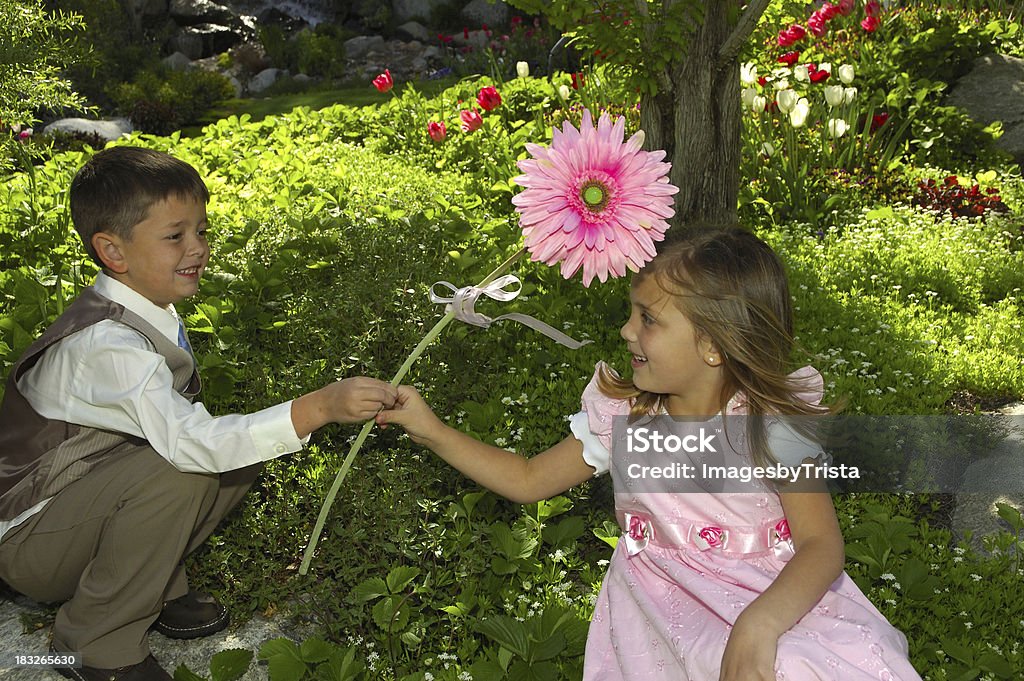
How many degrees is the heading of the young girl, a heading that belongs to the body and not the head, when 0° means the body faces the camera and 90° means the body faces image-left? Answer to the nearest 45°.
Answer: approximately 45°

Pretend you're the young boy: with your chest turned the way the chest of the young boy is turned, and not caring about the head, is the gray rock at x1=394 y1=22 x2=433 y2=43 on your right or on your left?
on your left

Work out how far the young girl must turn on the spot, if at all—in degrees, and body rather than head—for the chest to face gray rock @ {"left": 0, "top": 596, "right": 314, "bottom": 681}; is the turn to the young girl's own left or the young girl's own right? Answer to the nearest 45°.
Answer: approximately 45° to the young girl's own right

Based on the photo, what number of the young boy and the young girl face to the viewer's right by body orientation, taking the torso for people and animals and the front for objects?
1

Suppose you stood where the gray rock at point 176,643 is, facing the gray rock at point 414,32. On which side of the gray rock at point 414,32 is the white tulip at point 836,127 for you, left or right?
right

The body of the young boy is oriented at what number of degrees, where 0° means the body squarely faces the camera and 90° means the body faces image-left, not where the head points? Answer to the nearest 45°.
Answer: approximately 270°

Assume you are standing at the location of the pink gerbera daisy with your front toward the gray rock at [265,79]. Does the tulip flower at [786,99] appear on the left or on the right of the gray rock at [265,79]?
right

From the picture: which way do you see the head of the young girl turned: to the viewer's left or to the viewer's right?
to the viewer's left

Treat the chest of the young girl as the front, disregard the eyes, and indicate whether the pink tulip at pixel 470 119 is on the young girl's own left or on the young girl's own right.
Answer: on the young girl's own right

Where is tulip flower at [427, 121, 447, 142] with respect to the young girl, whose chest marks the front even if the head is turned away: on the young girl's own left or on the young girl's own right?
on the young girl's own right
